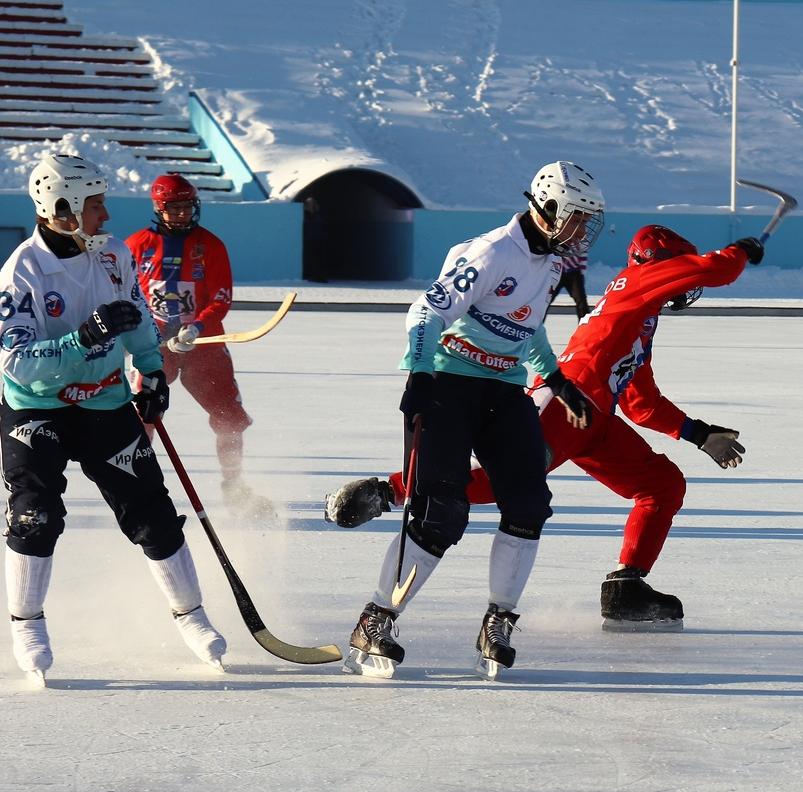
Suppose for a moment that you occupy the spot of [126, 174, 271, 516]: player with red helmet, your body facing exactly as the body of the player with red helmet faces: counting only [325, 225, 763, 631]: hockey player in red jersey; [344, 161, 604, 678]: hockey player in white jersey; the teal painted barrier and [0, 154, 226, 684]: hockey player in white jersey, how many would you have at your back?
1

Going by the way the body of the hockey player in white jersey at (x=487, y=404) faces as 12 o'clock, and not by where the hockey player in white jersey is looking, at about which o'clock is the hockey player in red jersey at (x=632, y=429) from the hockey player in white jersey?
The hockey player in red jersey is roughly at 9 o'clock from the hockey player in white jersey.

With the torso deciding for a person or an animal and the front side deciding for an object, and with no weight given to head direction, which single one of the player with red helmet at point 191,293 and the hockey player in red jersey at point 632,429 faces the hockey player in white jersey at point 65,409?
the player with red helmet

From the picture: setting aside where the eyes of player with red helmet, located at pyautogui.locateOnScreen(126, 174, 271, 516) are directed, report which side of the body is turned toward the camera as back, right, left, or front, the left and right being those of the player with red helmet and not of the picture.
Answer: front

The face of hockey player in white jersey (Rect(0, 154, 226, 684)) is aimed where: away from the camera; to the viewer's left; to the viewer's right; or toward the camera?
to the viewer's right

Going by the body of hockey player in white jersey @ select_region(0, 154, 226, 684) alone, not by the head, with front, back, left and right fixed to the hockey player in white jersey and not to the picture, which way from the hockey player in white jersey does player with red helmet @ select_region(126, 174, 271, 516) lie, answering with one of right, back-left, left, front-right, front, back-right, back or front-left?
back-left

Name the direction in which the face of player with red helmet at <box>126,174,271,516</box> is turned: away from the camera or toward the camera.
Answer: toward the camera

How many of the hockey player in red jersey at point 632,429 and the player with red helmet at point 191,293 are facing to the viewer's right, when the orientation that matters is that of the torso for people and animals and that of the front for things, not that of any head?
1

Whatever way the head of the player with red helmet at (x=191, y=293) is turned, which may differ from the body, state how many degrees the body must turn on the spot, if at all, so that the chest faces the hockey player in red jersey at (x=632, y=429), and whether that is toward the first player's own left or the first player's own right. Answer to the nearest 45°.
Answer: approximately 45° to the first player's own left

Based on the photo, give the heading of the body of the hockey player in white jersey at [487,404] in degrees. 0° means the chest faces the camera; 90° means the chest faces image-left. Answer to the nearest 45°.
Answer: approximately 315°

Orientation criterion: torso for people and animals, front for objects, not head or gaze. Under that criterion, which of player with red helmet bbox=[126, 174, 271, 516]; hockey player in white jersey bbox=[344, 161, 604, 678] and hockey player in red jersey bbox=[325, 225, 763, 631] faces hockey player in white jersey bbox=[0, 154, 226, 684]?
the player with red helmet

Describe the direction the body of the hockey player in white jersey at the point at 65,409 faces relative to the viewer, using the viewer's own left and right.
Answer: facing the viewer and to the right of the viewer

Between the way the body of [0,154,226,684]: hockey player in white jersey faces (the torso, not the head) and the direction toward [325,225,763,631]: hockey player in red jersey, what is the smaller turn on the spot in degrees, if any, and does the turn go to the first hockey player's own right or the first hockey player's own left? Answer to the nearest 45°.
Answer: approximately 45° to the first hockey player's own left

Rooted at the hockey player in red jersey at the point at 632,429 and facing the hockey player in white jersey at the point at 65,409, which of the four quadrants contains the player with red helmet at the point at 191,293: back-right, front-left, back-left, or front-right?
front-right

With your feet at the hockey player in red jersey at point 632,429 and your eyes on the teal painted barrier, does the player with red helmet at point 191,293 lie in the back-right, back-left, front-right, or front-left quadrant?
front-left

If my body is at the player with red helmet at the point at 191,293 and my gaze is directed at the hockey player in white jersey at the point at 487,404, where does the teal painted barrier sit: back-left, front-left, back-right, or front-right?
back-left

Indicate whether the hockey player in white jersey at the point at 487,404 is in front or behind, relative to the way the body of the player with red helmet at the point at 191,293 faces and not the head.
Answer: in front
